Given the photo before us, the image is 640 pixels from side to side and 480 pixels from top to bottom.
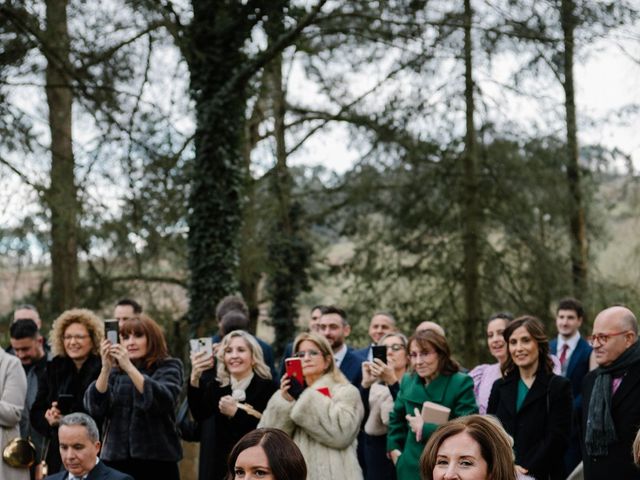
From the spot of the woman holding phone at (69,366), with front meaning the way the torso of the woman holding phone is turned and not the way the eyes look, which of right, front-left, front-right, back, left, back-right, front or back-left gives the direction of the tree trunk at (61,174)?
back

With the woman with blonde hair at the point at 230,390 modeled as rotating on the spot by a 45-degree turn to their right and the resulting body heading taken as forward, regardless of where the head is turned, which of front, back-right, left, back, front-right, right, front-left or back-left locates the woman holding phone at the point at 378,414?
back

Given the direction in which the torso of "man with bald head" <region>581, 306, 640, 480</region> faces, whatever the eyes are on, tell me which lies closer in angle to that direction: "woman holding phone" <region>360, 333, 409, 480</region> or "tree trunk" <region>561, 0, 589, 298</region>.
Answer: the woman holding phone

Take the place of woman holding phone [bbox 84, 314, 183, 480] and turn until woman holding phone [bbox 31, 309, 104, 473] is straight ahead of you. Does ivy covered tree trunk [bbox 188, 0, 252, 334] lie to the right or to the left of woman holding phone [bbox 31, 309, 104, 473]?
right

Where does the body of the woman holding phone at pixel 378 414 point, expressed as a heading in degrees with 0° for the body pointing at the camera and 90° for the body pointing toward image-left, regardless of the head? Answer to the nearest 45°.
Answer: approximately 45°

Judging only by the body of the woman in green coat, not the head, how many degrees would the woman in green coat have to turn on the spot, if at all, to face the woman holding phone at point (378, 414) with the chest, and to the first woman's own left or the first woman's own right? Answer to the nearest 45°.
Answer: approximately 90° to the first woman's own right

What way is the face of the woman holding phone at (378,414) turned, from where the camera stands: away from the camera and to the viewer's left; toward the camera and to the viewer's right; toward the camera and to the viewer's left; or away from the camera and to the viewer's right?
toward the camera and to the viewer's left

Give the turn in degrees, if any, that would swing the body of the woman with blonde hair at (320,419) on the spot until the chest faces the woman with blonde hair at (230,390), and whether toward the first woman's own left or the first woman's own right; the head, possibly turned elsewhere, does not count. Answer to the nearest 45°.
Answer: approximately 90° to the first woman's own right

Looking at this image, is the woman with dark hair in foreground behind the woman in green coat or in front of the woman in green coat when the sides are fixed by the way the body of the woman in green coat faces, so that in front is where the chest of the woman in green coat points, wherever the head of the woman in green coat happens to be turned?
in front

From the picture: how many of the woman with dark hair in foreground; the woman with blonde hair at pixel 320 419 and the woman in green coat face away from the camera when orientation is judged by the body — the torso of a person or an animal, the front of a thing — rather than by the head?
0

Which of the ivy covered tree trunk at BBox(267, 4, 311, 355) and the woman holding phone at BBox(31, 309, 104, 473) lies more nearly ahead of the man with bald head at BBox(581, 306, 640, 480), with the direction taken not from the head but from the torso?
the woman holding phone

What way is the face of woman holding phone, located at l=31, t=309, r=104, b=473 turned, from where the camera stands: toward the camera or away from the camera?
toward the camera

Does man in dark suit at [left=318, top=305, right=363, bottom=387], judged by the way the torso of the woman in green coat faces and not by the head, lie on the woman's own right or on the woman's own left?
on the woman's own right

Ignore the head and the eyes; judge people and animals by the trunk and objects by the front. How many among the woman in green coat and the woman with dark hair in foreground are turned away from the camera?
0

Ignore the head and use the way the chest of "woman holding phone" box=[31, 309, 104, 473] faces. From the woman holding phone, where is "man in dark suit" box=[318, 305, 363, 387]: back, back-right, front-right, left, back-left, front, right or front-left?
left

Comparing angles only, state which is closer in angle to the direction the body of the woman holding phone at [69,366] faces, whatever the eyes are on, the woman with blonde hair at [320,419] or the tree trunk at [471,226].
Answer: the woman with blonde hair

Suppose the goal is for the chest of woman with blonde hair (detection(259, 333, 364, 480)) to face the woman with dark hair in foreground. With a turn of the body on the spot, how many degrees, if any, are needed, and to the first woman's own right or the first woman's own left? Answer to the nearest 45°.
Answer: approximately 45° to the first woman's own left

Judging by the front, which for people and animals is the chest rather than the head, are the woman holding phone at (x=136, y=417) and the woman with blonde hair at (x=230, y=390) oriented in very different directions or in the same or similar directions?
same or similar directions

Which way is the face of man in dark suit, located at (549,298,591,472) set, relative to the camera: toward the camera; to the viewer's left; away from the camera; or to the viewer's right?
toward the camera

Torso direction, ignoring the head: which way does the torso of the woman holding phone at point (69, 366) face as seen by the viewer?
toward the camera

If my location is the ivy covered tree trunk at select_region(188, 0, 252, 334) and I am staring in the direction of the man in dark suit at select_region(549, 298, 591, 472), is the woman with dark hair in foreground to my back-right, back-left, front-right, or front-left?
front-right
